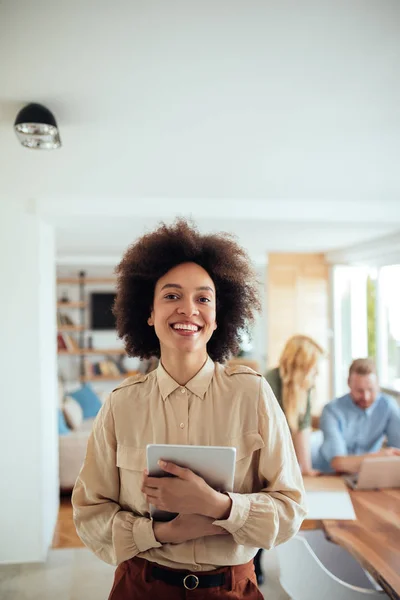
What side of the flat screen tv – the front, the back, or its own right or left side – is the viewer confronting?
front

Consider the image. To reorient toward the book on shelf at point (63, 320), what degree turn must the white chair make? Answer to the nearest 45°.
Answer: approximately 90° to its left

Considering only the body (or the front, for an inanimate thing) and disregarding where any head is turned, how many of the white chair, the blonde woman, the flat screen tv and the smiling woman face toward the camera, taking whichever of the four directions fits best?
2

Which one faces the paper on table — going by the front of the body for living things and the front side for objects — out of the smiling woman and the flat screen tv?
the flat screen tv

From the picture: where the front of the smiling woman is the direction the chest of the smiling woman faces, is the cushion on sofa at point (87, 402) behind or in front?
behind

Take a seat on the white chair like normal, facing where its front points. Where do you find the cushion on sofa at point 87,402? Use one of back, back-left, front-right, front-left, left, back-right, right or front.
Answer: left

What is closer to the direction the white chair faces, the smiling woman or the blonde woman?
the blonde woman

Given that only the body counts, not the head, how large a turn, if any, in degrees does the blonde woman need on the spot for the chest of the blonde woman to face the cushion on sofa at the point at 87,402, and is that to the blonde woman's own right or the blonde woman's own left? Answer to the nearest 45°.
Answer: approximately 135° to the blonde woman's own left

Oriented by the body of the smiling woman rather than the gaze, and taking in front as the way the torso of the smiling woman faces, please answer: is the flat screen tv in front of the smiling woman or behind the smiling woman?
behind

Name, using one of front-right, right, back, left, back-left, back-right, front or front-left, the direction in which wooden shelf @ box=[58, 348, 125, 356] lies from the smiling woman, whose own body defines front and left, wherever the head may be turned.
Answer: back

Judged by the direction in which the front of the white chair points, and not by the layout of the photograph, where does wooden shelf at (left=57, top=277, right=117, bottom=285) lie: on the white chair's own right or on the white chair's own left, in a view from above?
on the white chair's own left

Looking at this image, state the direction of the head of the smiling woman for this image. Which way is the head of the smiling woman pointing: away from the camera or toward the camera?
toward the camera

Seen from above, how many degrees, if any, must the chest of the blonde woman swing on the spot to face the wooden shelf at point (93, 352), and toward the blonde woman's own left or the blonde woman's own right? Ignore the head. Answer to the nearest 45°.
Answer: approximately 135° to the blonde woman's own left

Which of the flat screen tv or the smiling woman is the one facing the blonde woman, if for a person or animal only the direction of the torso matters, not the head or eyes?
the flat screen tv

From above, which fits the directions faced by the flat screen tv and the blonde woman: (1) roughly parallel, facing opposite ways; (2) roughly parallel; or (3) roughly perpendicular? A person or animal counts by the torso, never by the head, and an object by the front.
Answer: roughly perpendicular

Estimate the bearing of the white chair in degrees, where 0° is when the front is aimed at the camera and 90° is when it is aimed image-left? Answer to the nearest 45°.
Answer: approximately 225°

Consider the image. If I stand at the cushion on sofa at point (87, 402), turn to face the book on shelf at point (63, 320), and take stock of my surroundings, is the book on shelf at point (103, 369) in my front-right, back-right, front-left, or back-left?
front-right

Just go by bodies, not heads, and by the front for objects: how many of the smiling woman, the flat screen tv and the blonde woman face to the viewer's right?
1

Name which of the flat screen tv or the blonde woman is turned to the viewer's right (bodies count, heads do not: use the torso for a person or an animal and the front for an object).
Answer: the blonde woman

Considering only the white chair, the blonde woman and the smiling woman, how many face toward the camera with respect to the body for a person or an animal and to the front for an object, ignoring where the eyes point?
1

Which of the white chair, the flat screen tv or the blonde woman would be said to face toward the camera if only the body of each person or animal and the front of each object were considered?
the flat screen tv
